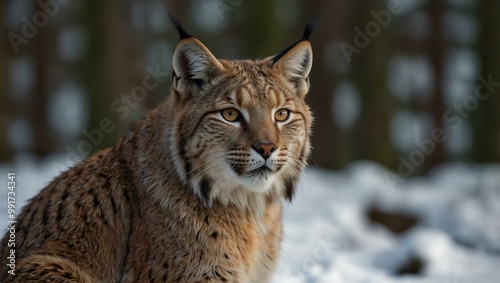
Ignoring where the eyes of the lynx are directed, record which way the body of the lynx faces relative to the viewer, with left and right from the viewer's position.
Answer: facing the viewer and to the right of the viewer
